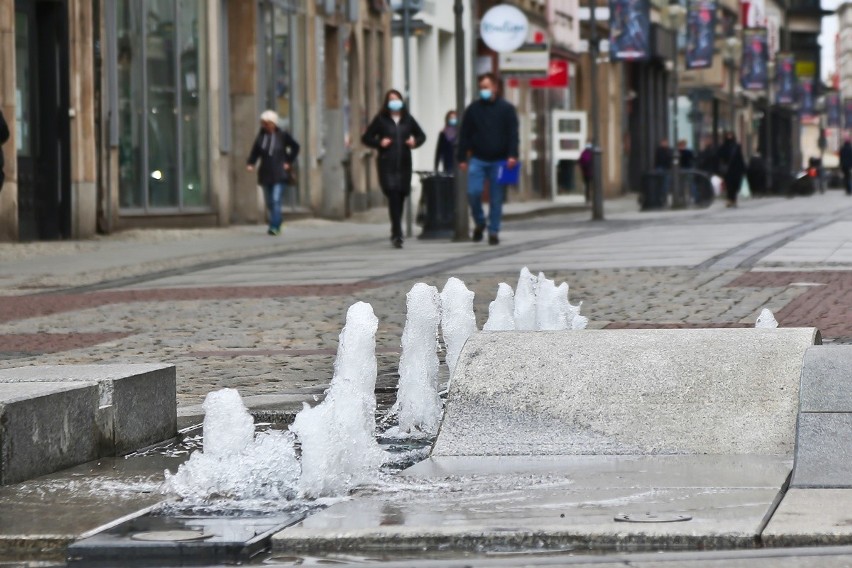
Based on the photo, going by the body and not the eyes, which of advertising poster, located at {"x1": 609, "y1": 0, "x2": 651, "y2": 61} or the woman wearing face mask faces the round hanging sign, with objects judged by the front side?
the advertising poster

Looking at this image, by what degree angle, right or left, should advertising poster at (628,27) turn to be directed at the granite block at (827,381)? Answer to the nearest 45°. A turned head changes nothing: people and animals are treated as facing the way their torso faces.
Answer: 0° — it already faces it

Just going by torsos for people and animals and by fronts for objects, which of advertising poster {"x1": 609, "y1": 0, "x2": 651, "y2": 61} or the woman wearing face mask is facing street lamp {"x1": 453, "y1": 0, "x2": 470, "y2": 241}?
the advertising poster

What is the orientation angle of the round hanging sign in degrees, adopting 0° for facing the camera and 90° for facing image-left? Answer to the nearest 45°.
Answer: approximately 0°

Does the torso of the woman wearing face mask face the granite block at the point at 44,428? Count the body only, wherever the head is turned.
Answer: yes

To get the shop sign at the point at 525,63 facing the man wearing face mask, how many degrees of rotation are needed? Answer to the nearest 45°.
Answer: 0° — it already faces them

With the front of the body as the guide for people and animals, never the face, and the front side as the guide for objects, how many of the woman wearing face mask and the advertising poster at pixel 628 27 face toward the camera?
2

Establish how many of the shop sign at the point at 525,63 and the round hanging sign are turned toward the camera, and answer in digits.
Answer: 2
